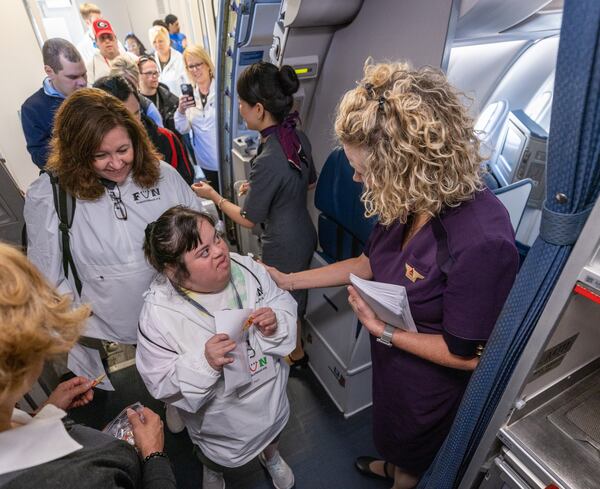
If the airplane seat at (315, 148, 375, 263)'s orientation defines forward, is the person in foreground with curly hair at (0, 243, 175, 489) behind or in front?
behind

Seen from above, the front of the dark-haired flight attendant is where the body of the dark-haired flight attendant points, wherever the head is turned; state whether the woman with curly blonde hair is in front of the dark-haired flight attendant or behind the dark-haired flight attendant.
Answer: behind

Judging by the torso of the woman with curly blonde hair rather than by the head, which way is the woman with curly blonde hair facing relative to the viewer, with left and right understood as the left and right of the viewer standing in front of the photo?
facing the viewer and to the left of the viewer

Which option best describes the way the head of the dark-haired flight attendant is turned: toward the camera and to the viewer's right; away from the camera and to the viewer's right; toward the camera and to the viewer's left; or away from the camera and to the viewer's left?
away from the camera and to the viewer's left

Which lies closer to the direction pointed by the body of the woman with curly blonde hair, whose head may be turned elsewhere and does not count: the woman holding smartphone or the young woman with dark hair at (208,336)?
the young woman with dark hair

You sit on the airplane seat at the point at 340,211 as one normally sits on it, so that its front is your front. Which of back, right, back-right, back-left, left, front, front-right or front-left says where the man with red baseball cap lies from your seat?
left

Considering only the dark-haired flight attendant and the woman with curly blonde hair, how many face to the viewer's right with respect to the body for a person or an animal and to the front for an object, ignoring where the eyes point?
0

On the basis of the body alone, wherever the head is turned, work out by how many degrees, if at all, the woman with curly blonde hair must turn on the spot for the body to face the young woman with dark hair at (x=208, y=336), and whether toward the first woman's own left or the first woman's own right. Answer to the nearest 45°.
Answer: approximately 45° to the first woman's own right

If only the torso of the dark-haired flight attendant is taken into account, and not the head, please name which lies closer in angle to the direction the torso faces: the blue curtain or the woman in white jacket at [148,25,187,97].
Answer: the woman in white jacket

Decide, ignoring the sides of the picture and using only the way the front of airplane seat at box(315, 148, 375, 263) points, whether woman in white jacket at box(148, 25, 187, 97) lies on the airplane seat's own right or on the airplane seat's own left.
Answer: on the airplane seat's own left

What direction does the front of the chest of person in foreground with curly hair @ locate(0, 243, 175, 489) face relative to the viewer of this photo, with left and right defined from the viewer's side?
facing away from the viewer and to the right of the viewer

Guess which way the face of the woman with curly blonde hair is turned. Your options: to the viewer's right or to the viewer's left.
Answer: to the viewer's left

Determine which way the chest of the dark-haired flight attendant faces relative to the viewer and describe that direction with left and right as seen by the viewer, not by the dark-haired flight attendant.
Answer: facing away from the viewer and to the left of the viewer

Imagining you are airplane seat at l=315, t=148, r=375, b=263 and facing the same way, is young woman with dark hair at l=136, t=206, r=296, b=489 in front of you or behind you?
behind

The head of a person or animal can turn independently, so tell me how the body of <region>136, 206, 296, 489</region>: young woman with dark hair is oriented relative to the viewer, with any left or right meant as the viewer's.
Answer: facing the viewer and to the right of the viewer

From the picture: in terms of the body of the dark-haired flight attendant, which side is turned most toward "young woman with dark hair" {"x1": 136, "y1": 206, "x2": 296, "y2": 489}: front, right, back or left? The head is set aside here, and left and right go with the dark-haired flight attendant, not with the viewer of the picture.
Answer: left

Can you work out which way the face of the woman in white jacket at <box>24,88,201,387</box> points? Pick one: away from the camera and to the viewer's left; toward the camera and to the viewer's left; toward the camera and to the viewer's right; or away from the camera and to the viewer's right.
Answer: toward the camera and to the viewer's right
